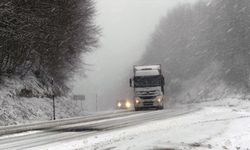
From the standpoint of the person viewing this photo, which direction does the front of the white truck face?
facing the viewer
